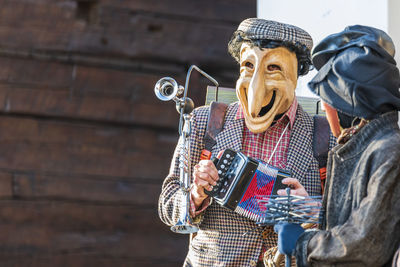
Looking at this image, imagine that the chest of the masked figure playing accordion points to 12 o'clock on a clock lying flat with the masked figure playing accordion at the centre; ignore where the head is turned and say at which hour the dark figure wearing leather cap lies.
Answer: The dark figure wearing leather cap is roughly at 11 o'clock from the masked figure playing accordion.

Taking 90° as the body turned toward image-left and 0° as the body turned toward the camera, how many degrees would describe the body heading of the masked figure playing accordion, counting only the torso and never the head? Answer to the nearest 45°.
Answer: approximately 0°
